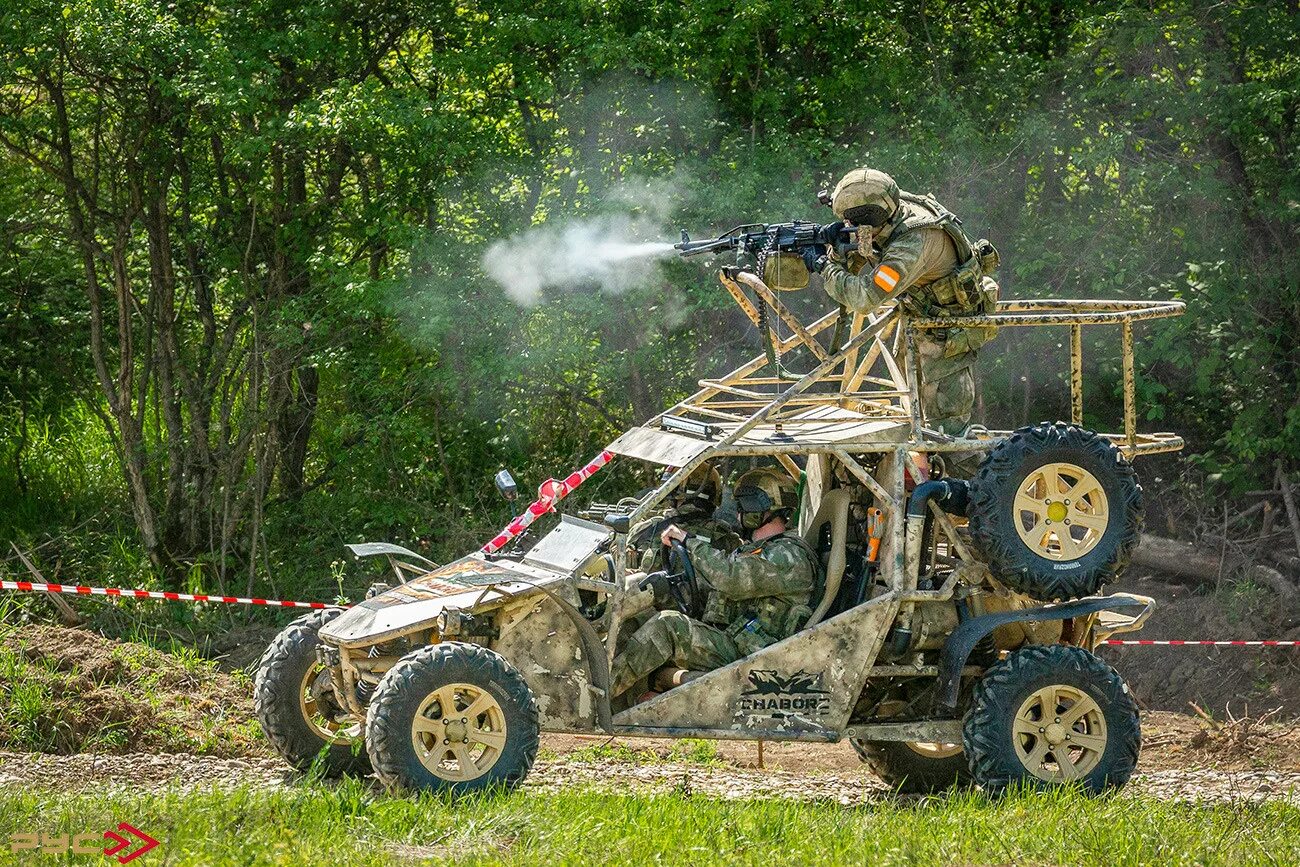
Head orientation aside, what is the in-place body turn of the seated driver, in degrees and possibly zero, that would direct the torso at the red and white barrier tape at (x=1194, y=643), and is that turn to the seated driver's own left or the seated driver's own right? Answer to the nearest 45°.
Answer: approximately 135° to the seated driver's own right

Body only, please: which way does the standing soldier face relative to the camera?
to the viewer's left

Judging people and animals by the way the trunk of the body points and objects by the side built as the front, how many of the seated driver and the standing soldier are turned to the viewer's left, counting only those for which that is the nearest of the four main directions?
2

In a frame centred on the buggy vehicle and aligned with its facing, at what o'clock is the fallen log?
The fallen log is roughly at 4 o'clock from the buggy vehicle.

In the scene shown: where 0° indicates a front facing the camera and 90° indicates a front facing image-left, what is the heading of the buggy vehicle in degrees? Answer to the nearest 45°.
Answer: approximately 90°

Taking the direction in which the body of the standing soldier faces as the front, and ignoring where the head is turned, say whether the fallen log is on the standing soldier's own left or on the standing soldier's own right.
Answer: on the standing soldier's own right

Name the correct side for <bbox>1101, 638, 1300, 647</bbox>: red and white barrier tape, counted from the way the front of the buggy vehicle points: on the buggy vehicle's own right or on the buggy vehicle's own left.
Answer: on the buggy vehicle's own right

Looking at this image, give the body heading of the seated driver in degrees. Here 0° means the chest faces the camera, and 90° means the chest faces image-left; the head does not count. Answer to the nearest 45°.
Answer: approximately 90°

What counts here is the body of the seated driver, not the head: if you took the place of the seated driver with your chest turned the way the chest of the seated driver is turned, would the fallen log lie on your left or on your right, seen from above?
on your right

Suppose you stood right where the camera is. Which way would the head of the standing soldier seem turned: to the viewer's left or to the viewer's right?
to the viewer's left
